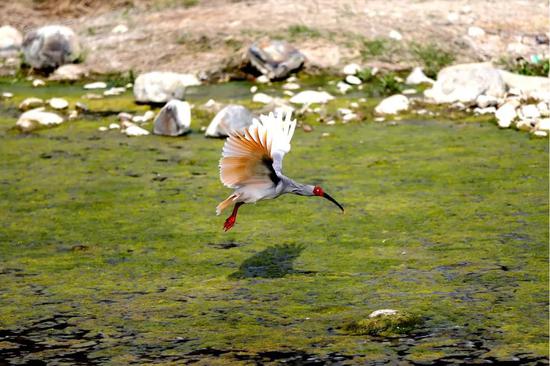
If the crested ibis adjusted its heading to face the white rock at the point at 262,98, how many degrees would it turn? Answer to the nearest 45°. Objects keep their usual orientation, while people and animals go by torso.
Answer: approximately 90° to its left

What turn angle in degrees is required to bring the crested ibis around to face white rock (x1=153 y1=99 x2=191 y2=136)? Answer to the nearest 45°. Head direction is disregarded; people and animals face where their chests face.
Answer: approximately 90° to its left

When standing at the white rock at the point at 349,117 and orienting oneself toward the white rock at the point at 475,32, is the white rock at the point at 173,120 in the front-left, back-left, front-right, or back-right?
back-left

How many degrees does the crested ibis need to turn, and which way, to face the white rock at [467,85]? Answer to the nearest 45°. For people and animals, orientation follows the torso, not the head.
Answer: approximately 90° to its left

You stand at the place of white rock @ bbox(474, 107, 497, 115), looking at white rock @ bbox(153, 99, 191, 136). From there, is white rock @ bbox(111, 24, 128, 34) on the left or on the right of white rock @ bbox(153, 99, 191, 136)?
right

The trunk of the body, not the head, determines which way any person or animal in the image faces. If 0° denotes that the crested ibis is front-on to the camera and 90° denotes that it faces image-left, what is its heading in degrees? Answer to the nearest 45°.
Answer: approximately 270°

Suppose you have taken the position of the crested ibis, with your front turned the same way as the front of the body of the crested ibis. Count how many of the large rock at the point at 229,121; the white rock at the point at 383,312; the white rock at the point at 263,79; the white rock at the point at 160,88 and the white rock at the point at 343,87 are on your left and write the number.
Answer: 4

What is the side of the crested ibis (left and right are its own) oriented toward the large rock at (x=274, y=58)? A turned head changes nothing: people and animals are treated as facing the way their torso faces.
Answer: left

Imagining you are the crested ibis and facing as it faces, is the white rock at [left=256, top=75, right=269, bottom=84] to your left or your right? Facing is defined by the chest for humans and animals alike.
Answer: on your left

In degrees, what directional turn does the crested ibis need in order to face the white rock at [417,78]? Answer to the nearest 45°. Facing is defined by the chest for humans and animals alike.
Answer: approximately 90° to its left

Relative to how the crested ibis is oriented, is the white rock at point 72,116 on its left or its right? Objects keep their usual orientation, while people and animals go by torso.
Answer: on its left

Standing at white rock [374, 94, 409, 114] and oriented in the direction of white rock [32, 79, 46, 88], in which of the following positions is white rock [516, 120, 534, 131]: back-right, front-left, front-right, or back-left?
back-left

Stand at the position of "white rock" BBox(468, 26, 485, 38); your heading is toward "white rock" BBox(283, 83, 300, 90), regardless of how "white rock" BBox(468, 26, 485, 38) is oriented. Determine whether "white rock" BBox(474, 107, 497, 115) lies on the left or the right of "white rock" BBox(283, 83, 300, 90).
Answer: left

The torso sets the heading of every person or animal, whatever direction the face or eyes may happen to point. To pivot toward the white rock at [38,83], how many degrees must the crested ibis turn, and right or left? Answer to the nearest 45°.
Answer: approximately 90° to its left

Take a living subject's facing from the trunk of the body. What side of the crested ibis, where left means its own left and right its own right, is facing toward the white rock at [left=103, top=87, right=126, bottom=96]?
left
